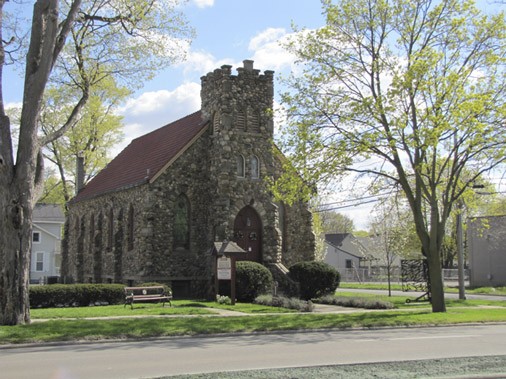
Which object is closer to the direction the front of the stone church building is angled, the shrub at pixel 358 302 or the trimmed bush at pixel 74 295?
the shrub

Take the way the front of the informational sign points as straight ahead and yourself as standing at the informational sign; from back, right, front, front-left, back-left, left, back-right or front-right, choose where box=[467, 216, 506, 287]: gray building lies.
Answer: back-left

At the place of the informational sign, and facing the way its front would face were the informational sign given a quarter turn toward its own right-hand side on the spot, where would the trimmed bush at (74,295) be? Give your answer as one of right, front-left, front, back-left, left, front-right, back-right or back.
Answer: front

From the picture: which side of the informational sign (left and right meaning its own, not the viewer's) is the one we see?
front

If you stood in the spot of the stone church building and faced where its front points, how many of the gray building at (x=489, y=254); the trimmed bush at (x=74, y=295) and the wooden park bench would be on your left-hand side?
1

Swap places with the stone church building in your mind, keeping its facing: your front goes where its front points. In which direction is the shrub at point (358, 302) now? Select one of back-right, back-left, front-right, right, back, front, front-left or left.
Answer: front

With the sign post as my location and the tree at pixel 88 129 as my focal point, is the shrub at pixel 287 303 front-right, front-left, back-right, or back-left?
back-right

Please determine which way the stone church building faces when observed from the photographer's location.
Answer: facing the viewer and to the right of the viewer

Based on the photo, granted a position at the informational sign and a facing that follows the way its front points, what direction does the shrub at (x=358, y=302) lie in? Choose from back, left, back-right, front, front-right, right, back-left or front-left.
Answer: left

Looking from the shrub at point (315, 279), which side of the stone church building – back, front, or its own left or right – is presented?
front

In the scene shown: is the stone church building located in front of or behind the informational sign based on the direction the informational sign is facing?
behind

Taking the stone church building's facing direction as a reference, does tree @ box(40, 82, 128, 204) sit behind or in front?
behind

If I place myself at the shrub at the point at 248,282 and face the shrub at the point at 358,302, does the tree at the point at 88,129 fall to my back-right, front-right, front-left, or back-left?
back-left
